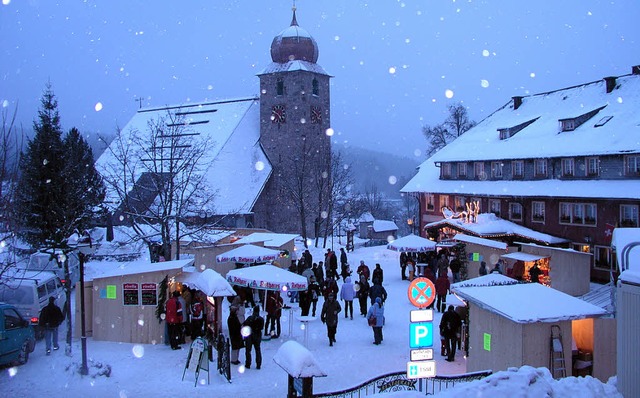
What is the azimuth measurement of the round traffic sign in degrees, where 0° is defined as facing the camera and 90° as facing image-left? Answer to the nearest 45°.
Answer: approximately 0°

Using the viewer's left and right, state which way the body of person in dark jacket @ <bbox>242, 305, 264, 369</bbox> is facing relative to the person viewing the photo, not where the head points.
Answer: facing away from the viewer

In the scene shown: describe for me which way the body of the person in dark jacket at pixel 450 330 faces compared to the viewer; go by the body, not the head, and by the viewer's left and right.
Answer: facing away from the viewer

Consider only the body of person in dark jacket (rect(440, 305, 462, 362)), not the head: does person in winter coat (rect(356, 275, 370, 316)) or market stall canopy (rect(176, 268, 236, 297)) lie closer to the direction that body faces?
the person in winter coat

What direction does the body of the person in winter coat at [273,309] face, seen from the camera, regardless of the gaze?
away from the camera
